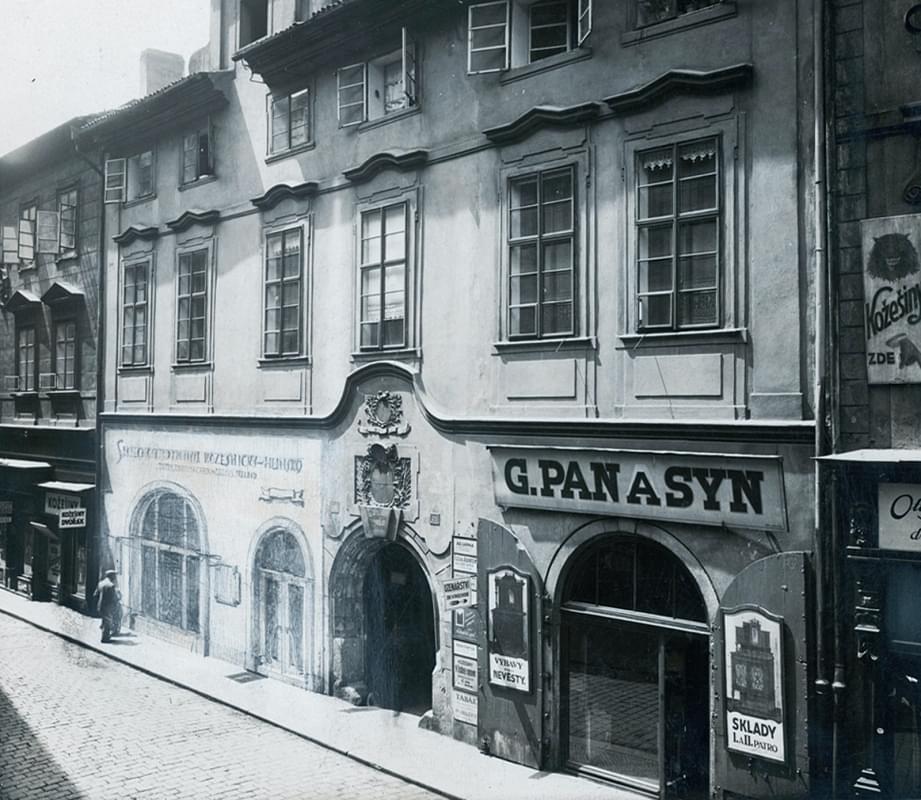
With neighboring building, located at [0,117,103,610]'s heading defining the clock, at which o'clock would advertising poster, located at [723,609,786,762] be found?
The advertising poster is roughly at 10 o'clock from the neighboring building.

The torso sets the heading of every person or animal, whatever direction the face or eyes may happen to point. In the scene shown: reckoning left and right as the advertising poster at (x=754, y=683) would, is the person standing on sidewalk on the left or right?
on its right

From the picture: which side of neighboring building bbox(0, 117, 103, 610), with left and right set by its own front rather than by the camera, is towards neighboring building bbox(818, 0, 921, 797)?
left

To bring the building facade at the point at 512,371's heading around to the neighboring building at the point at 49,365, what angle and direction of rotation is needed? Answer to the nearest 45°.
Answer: approximately 90° to its right

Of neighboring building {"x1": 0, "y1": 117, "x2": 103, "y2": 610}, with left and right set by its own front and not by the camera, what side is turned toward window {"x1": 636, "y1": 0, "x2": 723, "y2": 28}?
left

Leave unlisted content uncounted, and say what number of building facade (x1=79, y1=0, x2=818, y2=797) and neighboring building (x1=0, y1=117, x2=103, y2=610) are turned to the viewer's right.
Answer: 0

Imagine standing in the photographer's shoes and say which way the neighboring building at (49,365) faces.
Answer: facing the viewer and to the left of the viewer

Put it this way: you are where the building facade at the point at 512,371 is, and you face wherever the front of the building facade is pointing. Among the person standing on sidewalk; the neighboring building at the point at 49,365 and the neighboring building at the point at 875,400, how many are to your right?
2

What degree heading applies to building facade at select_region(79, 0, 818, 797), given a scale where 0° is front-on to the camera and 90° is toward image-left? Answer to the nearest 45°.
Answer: approximately 45°

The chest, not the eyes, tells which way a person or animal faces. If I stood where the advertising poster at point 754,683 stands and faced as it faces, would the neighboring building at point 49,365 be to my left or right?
on my right

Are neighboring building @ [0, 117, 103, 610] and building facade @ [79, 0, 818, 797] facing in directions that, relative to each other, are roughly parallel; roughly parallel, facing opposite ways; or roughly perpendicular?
roughly parallel

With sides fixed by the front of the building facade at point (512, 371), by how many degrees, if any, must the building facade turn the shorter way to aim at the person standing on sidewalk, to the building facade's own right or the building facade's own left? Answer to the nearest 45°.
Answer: approximately 90° to the building facade's own right
